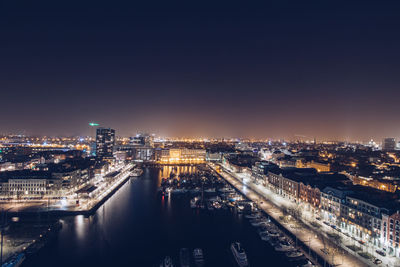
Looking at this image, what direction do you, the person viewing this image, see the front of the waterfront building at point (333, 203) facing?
facing the viewer and to the left of the viewer

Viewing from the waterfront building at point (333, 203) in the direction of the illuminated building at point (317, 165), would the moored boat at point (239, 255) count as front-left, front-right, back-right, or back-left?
back-left

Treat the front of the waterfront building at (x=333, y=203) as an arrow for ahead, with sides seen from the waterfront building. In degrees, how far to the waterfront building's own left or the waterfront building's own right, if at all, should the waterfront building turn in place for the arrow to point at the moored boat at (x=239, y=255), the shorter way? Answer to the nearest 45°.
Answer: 0° — it already faces it

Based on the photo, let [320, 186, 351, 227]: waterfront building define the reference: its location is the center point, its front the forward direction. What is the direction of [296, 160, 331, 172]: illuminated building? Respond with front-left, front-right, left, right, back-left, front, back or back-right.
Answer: back-right
